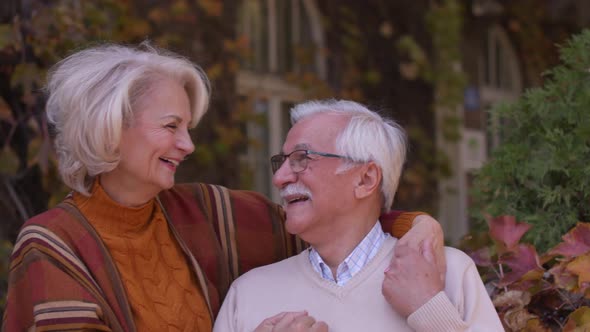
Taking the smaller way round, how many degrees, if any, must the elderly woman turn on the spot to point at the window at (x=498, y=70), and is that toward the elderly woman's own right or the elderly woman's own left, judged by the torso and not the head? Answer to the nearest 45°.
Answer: approximately 90° to the elderly woman's own left

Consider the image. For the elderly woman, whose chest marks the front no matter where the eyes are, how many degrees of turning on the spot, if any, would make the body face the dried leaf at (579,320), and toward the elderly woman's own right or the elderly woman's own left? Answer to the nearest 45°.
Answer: approximately 45° to the elderly woman's own left

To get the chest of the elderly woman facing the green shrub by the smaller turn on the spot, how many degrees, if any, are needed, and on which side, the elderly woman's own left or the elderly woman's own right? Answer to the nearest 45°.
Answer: approximately 45° to the elderly woman's own left

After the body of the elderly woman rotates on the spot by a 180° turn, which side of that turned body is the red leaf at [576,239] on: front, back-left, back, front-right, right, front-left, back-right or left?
back-right

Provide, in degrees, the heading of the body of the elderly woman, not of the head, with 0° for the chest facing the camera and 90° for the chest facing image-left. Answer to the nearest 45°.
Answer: approximately 315°

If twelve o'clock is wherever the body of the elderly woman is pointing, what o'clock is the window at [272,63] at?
The window is roughly at 8 o'clock from the elderly woman.

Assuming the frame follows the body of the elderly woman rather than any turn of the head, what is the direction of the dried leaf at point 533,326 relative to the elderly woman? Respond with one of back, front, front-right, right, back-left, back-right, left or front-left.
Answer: front-left

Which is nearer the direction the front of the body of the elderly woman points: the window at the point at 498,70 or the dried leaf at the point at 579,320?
the dried leaf

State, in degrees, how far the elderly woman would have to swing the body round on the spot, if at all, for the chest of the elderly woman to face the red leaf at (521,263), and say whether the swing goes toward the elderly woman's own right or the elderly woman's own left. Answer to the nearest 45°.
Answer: approximately 45° to the elderly woman's own left

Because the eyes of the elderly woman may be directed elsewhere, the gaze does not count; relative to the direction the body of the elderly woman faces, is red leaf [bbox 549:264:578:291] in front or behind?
in front
